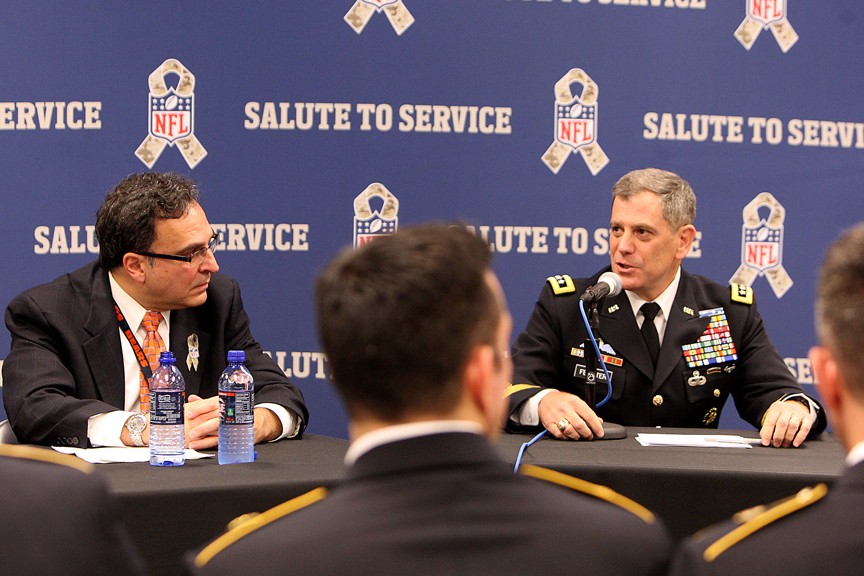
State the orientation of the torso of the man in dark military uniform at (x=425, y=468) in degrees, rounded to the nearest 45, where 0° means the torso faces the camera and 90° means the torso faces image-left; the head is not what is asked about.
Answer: approximately 180°

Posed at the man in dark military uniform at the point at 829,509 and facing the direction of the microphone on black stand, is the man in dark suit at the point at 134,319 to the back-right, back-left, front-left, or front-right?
front-left

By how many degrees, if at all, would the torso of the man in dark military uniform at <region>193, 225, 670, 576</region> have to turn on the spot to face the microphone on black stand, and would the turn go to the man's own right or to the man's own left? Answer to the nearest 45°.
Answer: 0° — they already face it

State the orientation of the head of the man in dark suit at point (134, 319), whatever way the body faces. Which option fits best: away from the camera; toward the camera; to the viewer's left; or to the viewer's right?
to the viewer's right

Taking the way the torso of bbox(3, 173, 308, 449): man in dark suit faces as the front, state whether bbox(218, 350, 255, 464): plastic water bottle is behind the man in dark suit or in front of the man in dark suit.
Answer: in front

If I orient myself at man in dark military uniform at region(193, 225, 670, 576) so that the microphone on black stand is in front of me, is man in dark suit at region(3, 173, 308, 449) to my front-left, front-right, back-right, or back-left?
front-left

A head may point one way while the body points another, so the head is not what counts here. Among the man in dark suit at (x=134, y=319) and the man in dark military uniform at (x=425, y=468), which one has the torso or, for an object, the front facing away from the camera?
the man in dark military uniform at (x=425, y=468)

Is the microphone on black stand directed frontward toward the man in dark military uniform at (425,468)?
no

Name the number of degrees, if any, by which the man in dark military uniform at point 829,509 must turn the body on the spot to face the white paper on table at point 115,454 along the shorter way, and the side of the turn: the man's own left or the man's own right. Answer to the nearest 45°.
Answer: approximately 45° to the man's own left

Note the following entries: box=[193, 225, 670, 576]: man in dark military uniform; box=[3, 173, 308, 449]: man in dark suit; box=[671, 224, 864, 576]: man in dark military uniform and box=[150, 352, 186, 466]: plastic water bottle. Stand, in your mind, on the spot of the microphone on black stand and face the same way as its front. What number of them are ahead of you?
0

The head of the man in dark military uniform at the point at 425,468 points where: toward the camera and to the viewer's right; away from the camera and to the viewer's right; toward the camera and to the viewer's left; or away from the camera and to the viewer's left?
away from the camera and to the viewer's right

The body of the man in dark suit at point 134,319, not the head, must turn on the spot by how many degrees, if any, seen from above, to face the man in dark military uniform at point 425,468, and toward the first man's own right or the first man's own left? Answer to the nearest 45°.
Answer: approximately 45° to the first man's own right

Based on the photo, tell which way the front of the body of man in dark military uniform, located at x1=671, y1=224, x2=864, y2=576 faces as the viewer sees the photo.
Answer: away from the camera

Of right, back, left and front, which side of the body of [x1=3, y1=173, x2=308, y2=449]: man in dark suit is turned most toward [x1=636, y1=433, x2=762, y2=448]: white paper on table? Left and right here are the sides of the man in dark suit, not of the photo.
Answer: left

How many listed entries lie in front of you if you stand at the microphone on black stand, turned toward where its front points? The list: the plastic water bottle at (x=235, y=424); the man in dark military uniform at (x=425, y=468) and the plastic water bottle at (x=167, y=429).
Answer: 0

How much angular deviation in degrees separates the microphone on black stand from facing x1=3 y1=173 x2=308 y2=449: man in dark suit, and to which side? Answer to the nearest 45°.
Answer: approximately 135° to its left

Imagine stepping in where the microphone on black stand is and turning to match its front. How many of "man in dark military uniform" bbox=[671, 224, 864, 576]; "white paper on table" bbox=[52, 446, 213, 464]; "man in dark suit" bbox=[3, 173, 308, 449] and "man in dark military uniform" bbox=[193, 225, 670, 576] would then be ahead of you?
0

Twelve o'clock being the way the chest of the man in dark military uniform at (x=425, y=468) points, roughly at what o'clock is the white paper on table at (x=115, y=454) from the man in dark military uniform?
The white paper on table is roughly at 11 o'clock from the man in dark military uniform.
